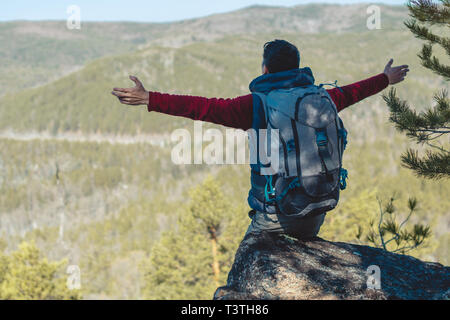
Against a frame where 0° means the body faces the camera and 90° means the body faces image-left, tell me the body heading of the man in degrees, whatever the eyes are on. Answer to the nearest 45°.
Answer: approximately 135°

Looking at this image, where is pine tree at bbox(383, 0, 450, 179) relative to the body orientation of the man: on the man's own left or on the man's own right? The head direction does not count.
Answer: on the man's own right

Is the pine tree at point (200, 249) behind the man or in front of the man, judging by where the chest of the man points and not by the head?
in front

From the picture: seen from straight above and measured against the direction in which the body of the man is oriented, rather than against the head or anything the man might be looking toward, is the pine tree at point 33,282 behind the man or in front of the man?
in front
